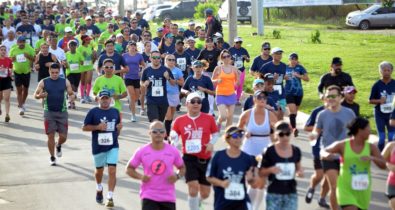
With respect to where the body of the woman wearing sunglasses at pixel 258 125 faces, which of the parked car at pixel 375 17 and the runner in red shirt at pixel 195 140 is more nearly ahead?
the runner in red shirt

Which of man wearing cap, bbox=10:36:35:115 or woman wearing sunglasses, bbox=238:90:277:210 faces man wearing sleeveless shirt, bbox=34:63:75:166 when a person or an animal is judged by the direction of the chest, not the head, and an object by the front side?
man wearing cap, bbox=10:36:35:115
